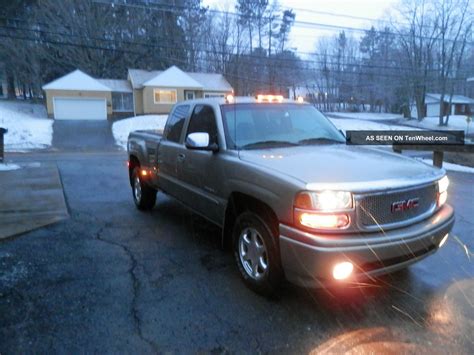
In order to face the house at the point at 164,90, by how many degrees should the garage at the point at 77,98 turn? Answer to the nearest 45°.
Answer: approximately 90° to its left

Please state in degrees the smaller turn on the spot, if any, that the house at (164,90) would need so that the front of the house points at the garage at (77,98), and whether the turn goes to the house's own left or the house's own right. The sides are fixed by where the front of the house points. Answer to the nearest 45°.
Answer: approximately 90° to the house's own right

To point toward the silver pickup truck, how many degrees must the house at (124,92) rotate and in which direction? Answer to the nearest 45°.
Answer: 0° — it already faces it

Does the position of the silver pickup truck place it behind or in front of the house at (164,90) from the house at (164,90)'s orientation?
in front

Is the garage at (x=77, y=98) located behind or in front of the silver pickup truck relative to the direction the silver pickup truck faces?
behind

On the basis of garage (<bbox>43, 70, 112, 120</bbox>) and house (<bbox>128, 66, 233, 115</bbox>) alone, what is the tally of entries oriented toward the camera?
2

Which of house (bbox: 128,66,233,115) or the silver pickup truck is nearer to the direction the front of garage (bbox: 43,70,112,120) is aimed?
the silver pickup truck

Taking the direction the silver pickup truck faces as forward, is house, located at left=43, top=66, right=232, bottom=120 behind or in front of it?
behind
